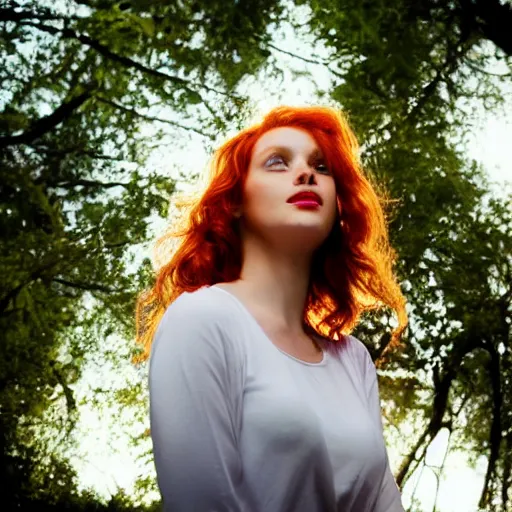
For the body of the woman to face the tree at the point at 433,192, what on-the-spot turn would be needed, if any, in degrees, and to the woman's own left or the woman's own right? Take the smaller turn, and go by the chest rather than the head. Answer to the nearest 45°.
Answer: approximately 135° to the woman's own left

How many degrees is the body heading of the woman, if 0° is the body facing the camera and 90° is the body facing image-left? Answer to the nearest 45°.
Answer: approximately 315°
